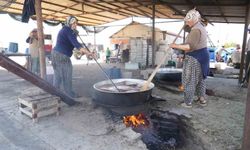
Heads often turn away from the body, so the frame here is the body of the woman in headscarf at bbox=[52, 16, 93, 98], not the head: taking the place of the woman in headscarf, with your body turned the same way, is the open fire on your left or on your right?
on your right

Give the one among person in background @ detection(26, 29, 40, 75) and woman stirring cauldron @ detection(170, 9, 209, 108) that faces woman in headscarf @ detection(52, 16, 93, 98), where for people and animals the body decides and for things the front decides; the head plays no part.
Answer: the woman stirring cauldron

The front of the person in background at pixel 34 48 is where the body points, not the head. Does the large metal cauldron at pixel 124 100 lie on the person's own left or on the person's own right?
on the person's own left

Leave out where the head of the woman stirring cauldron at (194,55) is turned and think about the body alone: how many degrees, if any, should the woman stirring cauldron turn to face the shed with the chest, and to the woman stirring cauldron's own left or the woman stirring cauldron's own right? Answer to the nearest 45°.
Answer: approximately 90° to the woman stirring cauldron's own right

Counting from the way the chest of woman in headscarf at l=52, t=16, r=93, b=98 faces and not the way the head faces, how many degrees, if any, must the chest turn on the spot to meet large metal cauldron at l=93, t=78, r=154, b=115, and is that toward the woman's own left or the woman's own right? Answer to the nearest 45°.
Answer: approximately 45° to the woman's own right

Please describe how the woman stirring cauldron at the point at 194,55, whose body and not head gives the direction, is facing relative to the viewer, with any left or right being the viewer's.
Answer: facing to the left of the viewer

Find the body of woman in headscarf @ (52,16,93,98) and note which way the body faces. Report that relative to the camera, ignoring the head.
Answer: to the viewer's right
